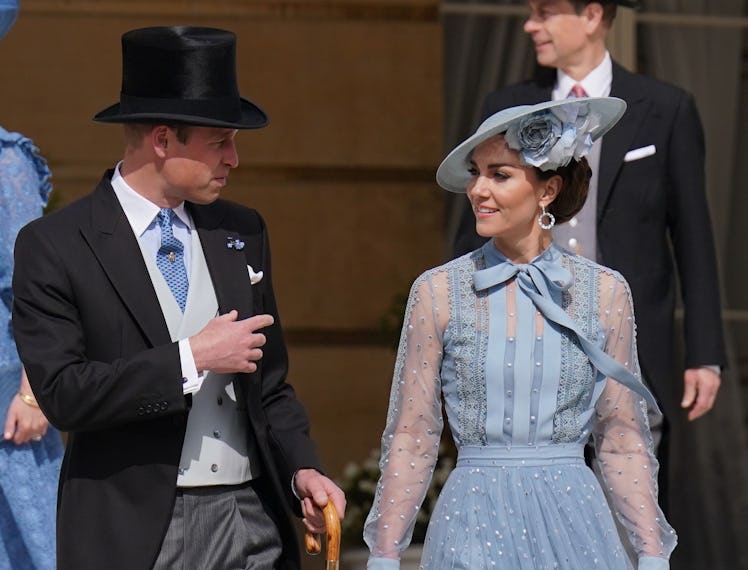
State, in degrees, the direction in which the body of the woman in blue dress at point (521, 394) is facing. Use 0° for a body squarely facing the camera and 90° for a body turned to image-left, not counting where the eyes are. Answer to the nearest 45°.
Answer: approximately 0°

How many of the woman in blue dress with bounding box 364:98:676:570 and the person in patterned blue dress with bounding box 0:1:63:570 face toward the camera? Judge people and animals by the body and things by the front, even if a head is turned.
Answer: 2

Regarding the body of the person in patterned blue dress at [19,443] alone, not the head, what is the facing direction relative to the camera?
toward the camera

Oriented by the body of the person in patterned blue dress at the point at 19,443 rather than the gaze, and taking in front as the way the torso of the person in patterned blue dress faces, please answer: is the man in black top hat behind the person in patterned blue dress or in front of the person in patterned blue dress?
in front

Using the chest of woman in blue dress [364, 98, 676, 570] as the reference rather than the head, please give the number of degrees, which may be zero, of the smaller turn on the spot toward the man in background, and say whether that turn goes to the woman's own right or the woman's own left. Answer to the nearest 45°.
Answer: approximately 180°

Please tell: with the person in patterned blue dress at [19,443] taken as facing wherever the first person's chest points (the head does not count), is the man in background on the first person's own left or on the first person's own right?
on the first person's own left

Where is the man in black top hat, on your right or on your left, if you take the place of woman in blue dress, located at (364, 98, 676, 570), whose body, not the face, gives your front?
on your right

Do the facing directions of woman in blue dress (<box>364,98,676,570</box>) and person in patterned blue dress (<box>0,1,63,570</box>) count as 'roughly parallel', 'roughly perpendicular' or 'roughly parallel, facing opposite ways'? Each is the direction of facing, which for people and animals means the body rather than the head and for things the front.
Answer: roughly parallel

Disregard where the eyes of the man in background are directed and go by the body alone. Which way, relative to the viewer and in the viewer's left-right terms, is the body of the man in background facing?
facing the viewer and to the left of the viewer

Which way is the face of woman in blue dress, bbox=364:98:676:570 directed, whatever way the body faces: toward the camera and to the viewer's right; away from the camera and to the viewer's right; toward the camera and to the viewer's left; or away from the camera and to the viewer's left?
toward the camera and to the viewer's left

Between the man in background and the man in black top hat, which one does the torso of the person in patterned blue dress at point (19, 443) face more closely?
the man in black top hat

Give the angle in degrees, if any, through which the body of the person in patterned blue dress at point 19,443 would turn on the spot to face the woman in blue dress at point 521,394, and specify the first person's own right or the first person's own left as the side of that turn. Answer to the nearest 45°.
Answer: approximately 45° to the first person's own left

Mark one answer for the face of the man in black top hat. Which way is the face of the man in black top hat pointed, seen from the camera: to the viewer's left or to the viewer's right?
to the viewer's right

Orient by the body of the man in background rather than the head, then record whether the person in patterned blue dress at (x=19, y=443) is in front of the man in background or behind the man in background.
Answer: in front
